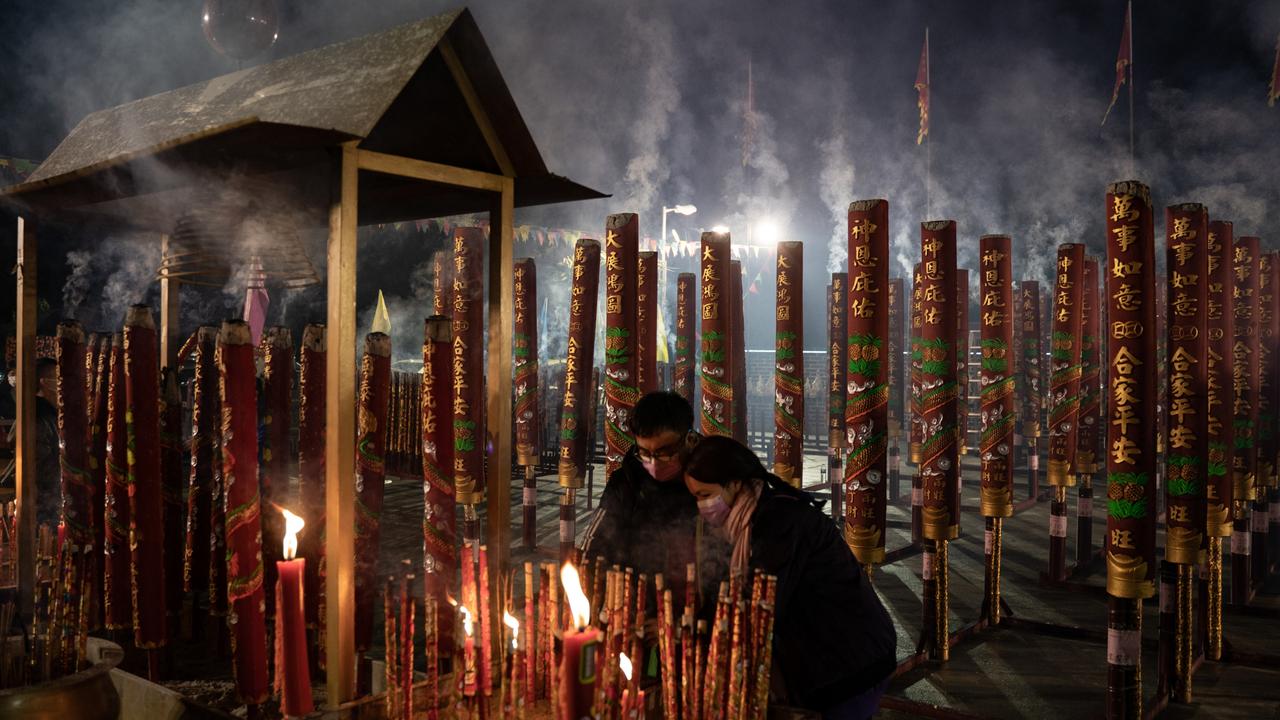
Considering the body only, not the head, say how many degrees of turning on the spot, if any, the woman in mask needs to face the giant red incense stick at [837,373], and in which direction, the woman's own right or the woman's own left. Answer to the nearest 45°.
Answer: approximately 90° to the woman's own right

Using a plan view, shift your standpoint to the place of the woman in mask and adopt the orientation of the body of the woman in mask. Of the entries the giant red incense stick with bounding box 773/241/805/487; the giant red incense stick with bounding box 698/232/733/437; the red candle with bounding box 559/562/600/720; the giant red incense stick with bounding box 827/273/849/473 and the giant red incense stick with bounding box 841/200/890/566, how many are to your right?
4

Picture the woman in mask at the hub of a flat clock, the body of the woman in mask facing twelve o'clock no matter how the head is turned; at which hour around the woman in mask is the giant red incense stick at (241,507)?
The giant red incense stick is roughly at 12 o'clock from the woman in mask.

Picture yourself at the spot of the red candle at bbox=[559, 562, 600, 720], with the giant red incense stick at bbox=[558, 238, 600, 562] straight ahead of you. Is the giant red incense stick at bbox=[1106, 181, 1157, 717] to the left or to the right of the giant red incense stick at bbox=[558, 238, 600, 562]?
right

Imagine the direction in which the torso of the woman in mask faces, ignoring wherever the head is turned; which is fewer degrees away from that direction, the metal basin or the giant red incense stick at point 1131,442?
the metal basin

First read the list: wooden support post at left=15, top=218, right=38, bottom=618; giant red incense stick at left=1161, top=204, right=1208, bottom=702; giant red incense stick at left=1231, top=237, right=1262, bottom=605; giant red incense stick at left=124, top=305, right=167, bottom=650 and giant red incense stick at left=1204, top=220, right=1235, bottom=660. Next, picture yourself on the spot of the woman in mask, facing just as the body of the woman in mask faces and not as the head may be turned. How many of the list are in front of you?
2

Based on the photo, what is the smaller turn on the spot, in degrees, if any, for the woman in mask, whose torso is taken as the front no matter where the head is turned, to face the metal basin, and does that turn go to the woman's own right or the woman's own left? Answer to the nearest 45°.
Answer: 0° — they already face it

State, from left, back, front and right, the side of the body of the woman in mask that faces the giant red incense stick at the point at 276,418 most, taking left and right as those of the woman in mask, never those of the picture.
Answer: front

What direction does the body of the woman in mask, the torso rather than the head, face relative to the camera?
to the viewer's left

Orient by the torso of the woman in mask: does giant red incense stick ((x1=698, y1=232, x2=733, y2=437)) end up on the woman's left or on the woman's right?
on the woman's right

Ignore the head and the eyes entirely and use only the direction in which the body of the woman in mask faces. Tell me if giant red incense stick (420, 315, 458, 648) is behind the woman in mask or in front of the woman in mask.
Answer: in front

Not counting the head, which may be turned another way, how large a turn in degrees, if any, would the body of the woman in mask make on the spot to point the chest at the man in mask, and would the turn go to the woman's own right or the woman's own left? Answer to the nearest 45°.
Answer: approximately 45° to the woman's own right

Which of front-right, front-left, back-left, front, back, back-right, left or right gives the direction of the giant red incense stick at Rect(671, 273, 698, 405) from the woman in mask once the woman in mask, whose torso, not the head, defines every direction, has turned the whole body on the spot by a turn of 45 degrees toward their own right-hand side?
front-right

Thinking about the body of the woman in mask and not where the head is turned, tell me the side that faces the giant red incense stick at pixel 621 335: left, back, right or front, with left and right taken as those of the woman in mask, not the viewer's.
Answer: right

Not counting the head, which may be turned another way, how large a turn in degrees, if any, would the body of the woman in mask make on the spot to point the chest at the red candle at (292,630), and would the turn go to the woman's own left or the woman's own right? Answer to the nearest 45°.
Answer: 0° — they already face it

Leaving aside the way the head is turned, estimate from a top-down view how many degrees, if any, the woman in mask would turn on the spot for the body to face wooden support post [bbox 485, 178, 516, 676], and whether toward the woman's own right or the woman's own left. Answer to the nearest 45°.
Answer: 0° — they already face it
